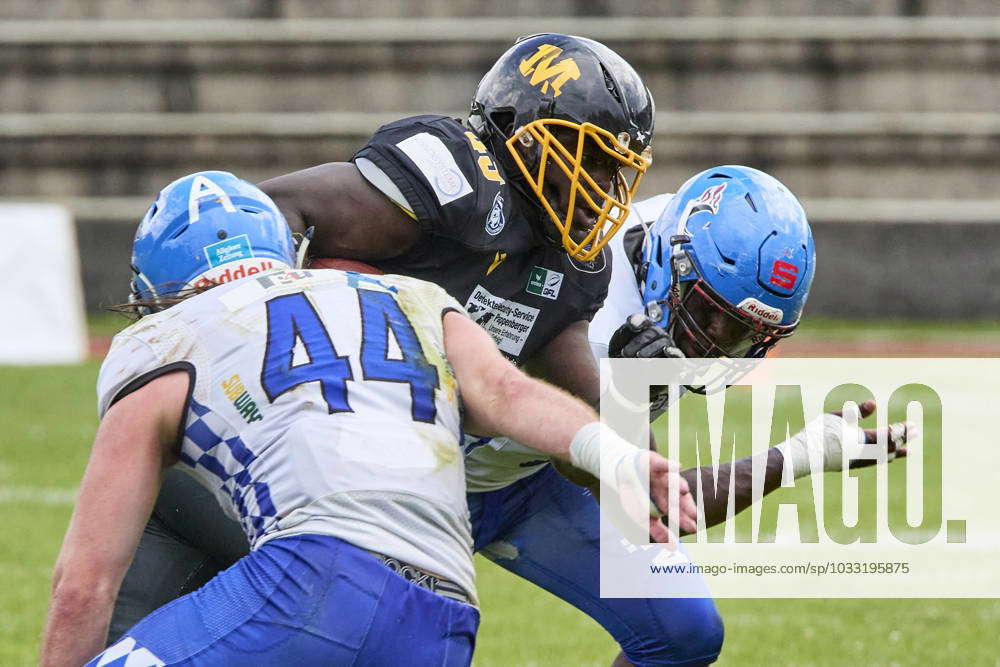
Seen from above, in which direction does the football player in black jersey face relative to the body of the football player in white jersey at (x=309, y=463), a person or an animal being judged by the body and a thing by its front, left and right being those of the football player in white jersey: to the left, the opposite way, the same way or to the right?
the opposite way

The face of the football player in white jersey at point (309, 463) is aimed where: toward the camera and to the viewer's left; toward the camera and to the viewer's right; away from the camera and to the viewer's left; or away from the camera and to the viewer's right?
away from the camera and to the viewer's right
